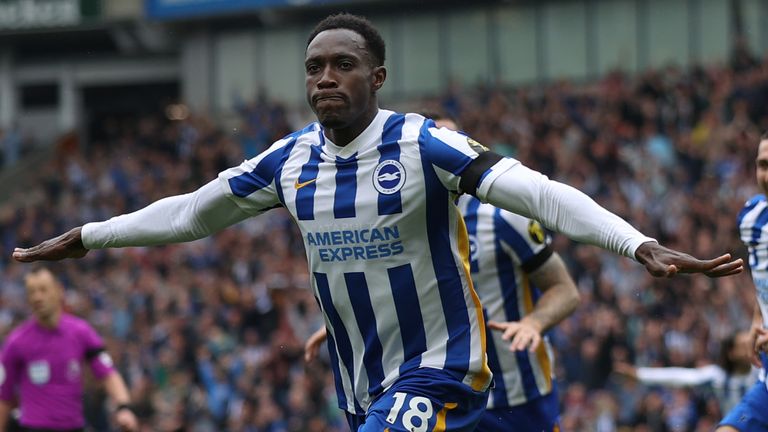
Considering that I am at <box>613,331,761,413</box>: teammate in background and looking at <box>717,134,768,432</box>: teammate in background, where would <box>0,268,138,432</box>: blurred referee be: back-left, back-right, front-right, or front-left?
front-right

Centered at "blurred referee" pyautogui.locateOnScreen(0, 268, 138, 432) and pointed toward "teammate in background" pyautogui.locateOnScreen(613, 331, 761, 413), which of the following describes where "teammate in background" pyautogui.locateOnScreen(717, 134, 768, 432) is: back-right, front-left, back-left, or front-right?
front-right

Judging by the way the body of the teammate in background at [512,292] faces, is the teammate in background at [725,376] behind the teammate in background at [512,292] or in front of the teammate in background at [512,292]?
behind

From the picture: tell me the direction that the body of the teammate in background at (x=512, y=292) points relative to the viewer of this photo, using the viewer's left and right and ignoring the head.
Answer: facing the viewer and to the left of the viewer

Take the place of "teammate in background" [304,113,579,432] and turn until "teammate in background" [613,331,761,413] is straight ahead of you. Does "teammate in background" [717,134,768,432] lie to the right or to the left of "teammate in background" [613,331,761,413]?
right

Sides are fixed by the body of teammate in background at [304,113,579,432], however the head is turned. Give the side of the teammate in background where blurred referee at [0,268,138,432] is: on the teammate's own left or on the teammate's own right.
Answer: on the teammate's own right

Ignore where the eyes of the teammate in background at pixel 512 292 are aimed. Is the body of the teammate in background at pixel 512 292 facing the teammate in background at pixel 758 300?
no
